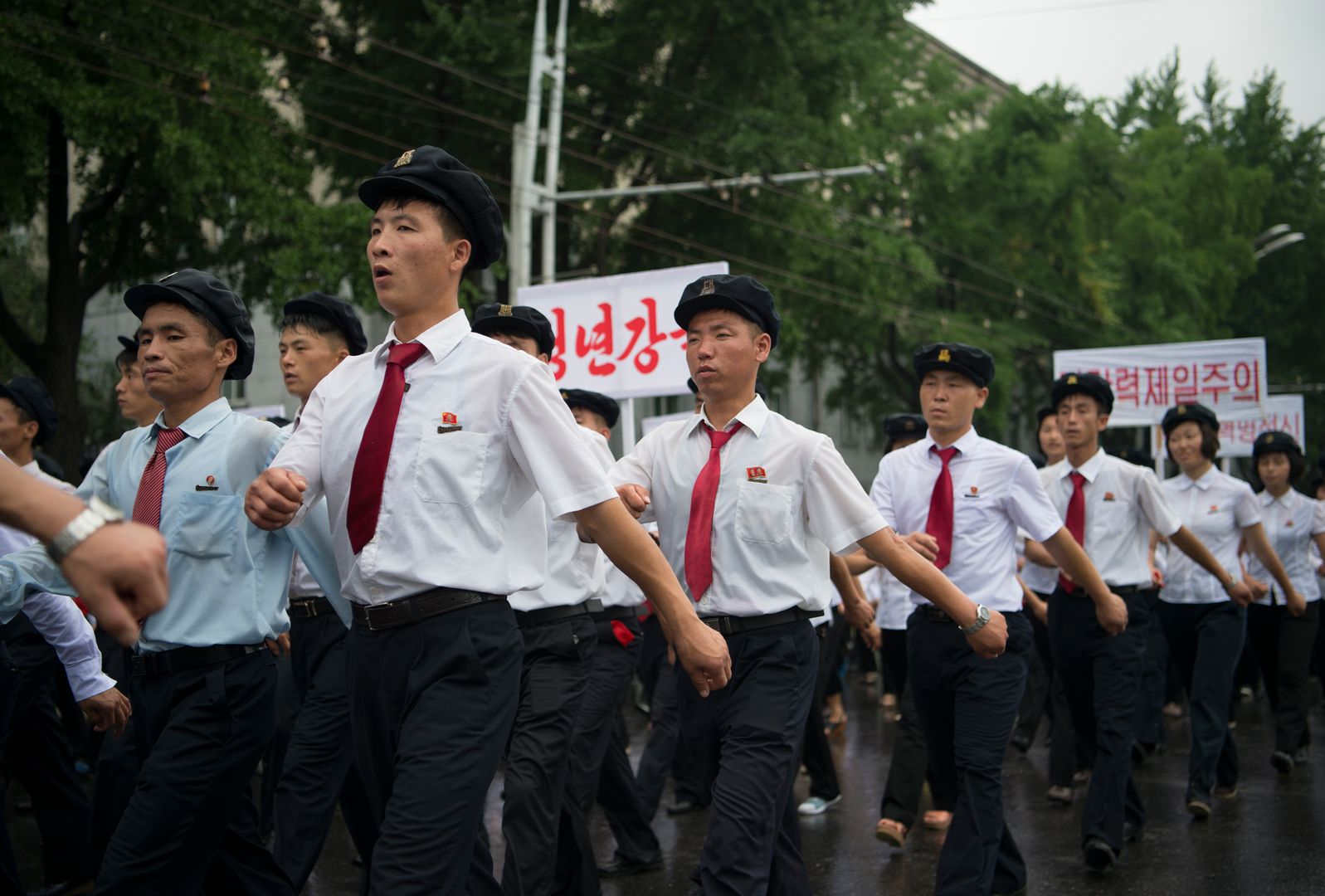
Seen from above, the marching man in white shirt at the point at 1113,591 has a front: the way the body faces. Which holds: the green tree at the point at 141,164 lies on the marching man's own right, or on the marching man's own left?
on the marching man's own right

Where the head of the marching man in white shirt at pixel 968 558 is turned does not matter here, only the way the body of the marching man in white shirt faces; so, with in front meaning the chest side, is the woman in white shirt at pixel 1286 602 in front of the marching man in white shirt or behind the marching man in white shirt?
behind

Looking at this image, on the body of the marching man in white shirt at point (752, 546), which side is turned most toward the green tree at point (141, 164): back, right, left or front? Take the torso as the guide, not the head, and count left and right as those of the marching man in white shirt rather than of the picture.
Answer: right

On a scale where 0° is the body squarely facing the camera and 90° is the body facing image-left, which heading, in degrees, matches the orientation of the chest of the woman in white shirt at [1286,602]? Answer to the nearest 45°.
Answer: approximately 45°

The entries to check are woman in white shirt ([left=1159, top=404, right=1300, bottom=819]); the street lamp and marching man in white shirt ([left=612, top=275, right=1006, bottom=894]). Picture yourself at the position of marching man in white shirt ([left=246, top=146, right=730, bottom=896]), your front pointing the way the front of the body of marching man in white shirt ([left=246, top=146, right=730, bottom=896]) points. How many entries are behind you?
3

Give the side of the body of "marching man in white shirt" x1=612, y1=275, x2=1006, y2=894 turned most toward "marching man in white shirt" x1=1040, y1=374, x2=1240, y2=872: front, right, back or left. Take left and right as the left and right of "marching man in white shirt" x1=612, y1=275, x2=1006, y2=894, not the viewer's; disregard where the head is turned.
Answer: back

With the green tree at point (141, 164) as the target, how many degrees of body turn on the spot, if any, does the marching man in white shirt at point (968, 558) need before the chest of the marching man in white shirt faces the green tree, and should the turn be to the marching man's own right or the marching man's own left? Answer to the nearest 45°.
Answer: approximately 90° to the marching man's own right

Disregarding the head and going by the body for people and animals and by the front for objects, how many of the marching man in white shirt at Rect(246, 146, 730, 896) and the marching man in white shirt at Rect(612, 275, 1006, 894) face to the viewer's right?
0
